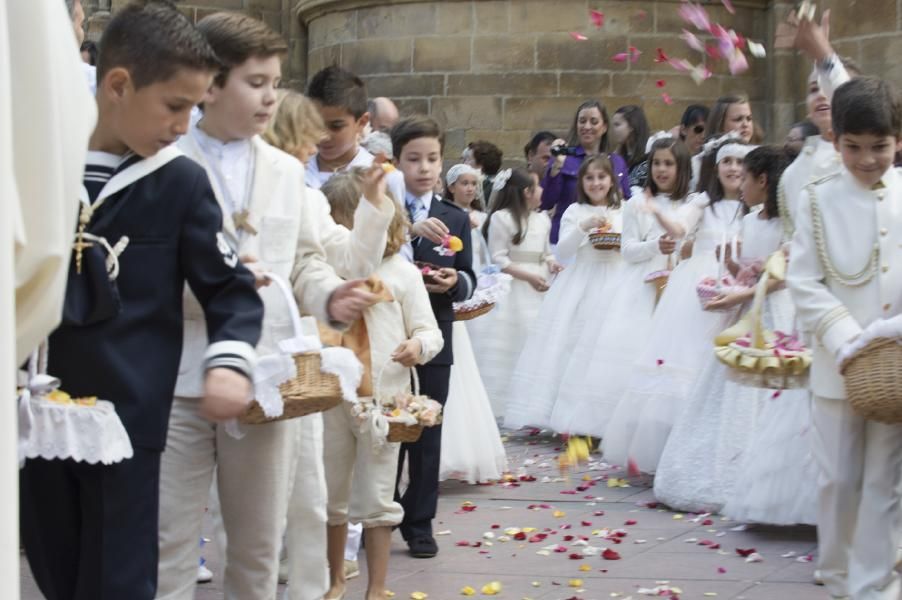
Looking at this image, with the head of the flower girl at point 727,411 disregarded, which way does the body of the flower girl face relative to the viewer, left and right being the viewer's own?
facing to the left of the viewer

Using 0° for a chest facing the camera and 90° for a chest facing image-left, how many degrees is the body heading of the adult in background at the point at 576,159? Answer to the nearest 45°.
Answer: approximately 0°

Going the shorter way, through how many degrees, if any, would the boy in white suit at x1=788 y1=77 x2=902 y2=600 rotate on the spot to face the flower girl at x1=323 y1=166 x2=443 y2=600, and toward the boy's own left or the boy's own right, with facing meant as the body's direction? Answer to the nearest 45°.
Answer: approximately 90° to the boy's own right

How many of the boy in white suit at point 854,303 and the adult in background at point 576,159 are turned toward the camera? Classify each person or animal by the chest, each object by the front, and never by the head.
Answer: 2

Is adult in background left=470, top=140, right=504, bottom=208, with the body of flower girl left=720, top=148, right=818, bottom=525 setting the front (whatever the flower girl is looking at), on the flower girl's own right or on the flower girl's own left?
on the flower girl's own right

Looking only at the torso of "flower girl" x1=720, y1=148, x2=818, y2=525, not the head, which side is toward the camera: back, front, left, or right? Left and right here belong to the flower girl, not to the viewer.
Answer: left

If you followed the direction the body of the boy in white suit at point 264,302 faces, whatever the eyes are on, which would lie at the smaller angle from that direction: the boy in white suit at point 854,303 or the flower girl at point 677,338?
the boy in white suit
